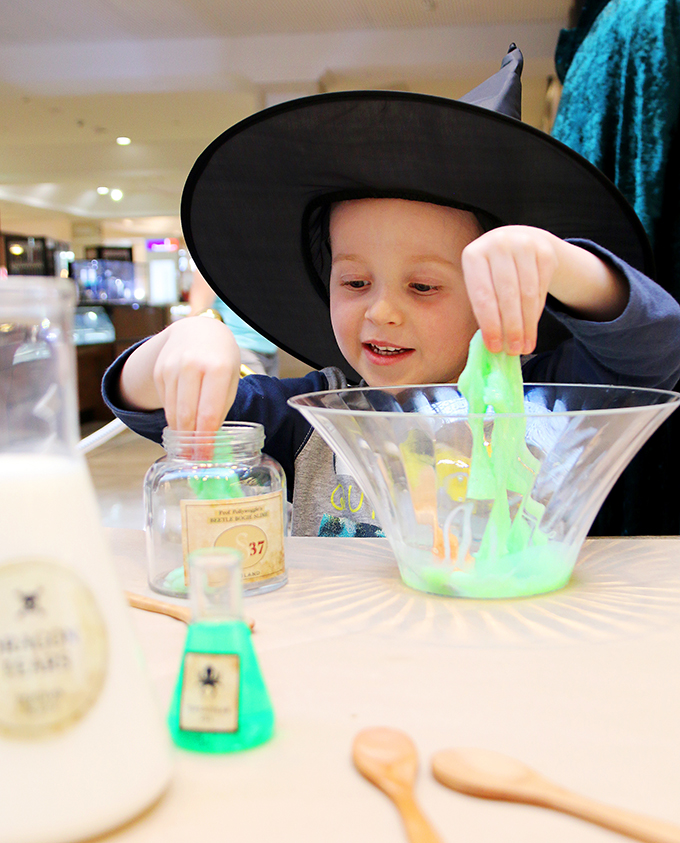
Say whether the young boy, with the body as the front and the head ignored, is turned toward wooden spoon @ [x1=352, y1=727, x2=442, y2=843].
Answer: yes

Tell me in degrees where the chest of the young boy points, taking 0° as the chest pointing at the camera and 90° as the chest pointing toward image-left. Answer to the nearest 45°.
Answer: approximately 0°

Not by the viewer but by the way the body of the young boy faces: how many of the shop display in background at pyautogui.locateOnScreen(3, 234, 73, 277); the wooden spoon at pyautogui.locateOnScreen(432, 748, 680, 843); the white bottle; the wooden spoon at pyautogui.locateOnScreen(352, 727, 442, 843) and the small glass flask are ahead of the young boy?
4

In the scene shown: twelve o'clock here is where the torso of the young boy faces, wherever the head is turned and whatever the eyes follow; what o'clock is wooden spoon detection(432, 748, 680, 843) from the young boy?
The wooden spoon is roughly at 12 o'clock from the young boy.

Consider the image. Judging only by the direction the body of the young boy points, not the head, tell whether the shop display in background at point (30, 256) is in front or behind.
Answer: behind

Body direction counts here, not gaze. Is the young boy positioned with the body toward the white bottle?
yes

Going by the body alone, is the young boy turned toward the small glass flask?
yes
